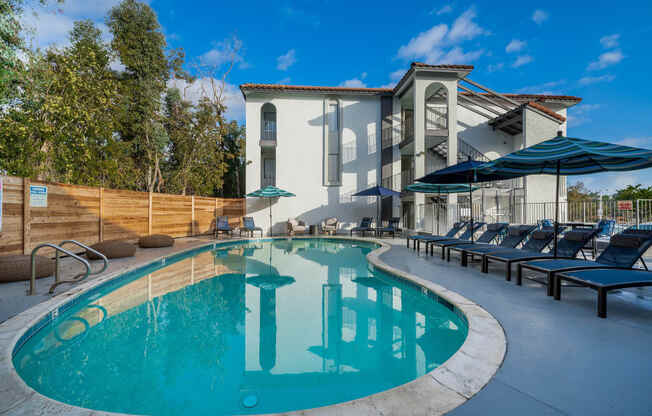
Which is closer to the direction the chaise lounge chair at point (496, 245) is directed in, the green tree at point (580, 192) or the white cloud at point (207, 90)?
the white cloud

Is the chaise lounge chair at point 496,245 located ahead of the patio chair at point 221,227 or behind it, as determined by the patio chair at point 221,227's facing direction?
ahead

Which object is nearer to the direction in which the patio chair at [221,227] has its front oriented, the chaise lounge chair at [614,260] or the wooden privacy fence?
the chaise lounge chair

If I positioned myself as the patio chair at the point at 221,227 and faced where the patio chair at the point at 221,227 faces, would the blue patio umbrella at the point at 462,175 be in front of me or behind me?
in front

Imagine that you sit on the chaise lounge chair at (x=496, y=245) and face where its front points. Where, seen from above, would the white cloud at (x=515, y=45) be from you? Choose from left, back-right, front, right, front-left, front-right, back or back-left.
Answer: back-right

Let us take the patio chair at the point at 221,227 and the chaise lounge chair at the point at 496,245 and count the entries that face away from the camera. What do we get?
0

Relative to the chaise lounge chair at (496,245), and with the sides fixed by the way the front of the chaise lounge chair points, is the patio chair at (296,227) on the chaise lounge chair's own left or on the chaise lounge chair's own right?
on the chaise lounge chair's own right

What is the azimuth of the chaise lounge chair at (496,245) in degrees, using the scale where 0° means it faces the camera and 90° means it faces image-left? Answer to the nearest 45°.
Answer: approximately 45°
